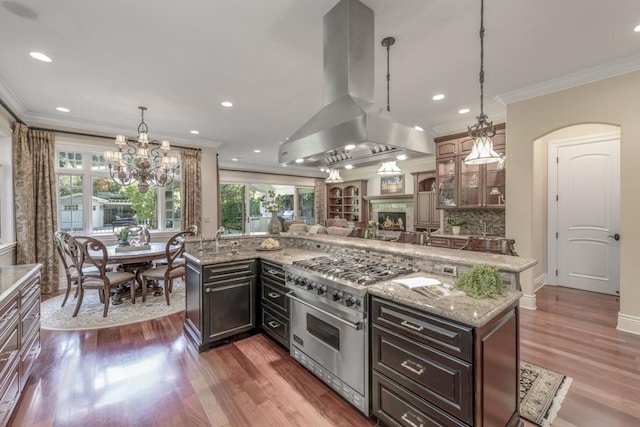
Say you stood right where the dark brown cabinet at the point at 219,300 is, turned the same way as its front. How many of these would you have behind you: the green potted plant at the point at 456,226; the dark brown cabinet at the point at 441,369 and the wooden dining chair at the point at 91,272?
1

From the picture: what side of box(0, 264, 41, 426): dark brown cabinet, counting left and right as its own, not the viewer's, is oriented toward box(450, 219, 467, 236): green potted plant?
front

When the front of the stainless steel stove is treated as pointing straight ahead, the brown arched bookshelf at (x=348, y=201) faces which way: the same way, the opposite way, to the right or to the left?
the same way

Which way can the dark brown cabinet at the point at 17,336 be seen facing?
to the viewer's right

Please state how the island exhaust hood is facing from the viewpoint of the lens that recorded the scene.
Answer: facing the viewer and to the left of the viewer

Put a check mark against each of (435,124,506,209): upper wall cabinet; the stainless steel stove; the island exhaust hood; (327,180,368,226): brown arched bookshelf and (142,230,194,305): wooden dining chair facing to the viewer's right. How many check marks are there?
0

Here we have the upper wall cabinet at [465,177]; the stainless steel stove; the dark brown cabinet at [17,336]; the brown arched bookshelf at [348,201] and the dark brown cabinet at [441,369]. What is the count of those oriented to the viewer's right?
1

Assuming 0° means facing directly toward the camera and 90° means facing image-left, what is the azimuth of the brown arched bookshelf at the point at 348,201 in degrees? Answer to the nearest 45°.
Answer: approximately 45°

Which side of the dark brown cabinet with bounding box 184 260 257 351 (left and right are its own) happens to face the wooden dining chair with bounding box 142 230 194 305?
back

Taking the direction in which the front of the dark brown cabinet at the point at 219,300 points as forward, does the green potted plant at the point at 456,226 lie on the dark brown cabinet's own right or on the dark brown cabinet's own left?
on the dark brown cabinet's own left

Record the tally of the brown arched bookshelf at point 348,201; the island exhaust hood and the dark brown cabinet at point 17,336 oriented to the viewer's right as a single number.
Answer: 1

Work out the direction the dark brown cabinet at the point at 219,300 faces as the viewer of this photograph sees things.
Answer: facing the viewer and to the right of the viewer
